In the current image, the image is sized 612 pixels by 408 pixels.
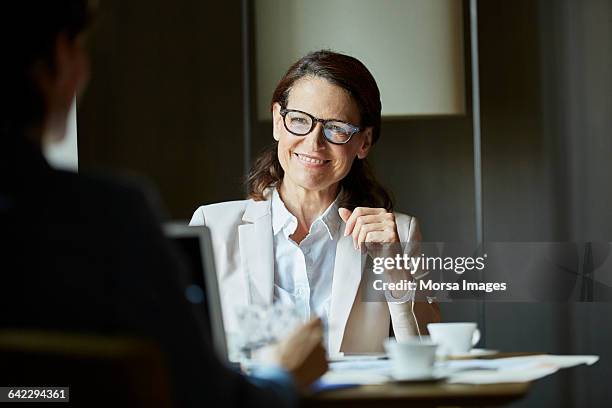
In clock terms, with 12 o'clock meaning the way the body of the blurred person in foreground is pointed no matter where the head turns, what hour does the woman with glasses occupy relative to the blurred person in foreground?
The woman with glasses is roughly at 11 o'clock from the blurred person in foreground.

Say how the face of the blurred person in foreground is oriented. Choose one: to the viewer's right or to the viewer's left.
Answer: to the viewer's right

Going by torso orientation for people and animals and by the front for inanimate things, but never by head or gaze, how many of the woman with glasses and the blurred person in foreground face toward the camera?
1

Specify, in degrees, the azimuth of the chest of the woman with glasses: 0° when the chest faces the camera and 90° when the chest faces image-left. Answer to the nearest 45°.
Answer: approximately 0°

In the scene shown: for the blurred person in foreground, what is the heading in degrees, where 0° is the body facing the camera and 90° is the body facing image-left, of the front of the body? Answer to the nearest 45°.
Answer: approximately 225°

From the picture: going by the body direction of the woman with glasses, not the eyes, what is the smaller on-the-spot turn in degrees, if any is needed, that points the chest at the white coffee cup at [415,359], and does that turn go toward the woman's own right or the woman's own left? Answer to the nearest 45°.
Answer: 0° — they already face it

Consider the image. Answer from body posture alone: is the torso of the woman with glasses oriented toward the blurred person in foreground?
yes

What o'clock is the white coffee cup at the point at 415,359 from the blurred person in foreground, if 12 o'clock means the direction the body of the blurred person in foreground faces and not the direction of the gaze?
The white coffee cup is roughly at 12 o'clock from the blurred person in foreground.

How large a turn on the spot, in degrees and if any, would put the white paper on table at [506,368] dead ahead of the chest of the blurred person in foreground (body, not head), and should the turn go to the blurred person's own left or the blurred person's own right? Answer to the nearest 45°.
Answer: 0° — they already face it
